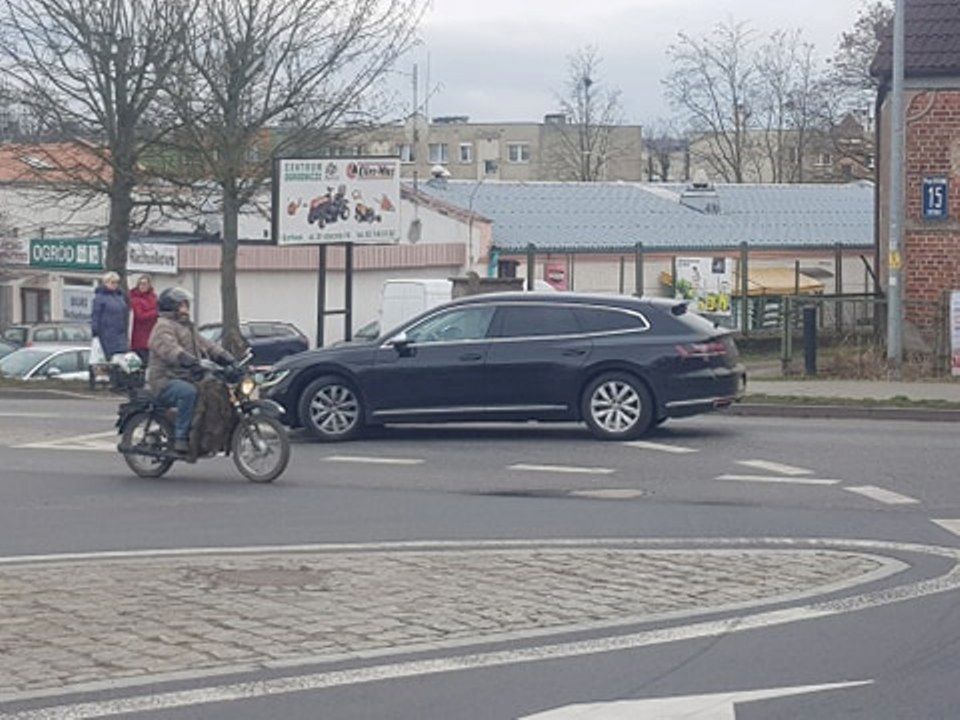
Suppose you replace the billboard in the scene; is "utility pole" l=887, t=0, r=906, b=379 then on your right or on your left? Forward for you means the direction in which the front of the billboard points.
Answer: on your left

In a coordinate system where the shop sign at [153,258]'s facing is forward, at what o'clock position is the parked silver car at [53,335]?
The parked silver car is roughly at 1 o'clock from the shop sign.

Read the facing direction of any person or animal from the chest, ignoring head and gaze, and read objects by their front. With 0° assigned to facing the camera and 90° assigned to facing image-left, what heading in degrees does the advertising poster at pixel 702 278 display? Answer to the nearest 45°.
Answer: approximately 0°

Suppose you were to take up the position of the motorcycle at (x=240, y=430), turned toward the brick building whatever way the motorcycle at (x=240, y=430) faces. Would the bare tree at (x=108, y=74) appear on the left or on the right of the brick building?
left

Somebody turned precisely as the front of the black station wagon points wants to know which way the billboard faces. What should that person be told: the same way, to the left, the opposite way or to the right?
to the left

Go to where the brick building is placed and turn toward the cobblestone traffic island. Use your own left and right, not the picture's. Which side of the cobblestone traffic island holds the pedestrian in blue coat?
right

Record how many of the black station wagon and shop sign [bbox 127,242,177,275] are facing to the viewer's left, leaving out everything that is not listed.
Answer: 1

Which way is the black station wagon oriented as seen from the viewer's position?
to the viewer's left
